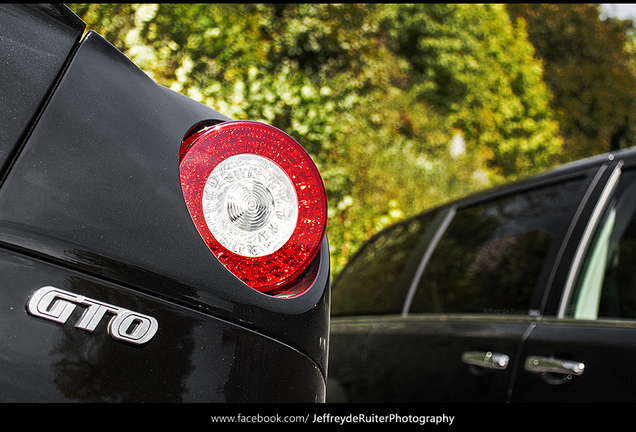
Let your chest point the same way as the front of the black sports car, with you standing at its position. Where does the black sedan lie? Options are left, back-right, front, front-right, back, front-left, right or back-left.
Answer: front-right

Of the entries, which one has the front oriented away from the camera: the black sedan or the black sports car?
the black sports car

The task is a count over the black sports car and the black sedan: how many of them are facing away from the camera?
1

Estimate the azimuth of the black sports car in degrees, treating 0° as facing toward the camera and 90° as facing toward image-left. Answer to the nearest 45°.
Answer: approximately 180°
